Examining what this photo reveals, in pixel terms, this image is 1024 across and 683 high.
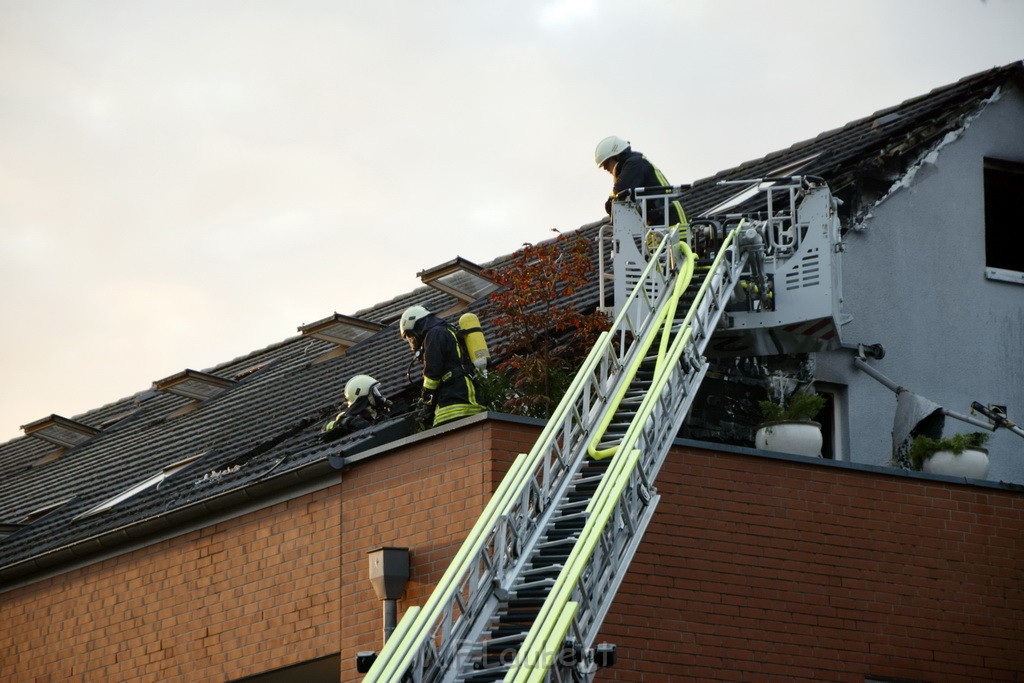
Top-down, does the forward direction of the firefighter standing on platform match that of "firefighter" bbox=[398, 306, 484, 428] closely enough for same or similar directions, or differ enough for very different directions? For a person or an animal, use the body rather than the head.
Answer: same or similar directions

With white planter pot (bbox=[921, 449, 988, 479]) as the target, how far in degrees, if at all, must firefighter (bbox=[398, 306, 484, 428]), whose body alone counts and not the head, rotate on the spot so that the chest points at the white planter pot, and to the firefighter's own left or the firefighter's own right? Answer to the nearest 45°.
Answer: approximately 180°

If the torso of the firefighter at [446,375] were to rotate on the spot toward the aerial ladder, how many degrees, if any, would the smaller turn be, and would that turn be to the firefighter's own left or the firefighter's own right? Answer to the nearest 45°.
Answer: approximately 135° to the firefighter's own left

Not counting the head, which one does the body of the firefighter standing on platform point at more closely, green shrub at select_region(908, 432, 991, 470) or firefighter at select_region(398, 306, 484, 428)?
the firefighter

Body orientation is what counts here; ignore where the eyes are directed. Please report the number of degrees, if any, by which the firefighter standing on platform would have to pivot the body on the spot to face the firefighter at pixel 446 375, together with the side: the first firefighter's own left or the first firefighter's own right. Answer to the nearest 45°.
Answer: approximately 45° to the first firefighter's own left

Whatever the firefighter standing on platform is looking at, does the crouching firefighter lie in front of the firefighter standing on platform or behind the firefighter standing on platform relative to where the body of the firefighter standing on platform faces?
in front

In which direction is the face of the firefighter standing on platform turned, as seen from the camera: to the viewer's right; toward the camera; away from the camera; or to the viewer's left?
to the viewer's left

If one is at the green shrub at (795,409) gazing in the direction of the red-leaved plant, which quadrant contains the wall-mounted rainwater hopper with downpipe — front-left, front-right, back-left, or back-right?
front-left

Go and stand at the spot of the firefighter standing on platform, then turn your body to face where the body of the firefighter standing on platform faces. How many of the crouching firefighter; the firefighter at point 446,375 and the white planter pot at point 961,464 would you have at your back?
1

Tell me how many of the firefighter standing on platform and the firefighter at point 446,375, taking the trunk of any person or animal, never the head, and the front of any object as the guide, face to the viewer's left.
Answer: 2

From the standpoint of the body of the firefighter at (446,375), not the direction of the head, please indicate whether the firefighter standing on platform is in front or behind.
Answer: behind

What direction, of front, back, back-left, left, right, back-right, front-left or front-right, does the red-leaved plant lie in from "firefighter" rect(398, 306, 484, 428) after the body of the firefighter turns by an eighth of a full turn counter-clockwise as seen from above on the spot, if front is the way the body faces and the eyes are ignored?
back

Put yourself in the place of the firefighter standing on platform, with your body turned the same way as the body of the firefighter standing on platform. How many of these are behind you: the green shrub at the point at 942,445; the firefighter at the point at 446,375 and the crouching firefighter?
1

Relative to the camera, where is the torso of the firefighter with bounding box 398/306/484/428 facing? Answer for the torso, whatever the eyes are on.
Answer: to the viewer's left

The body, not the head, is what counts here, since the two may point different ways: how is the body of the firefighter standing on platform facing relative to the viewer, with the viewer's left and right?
facing to the left of the viewer

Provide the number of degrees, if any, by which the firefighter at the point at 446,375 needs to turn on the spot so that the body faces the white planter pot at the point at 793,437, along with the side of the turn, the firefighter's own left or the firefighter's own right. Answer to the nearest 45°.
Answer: approximately 180°
